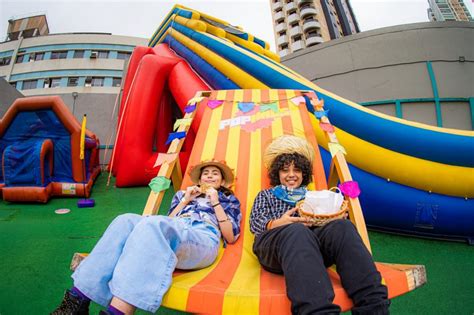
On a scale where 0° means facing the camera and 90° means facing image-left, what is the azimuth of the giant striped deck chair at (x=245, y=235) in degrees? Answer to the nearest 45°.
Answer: approximately 0°

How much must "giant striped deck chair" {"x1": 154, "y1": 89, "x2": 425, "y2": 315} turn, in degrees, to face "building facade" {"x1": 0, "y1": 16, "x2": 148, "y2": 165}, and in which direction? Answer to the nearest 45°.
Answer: approximately 135° to its right

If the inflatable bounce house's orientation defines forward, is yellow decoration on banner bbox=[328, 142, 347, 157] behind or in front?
in front

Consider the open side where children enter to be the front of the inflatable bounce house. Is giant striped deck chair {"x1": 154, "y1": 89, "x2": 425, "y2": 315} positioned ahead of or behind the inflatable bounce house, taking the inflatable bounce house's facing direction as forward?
ahead

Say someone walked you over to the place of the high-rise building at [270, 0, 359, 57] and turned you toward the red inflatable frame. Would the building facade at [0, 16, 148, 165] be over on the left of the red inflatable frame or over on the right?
right

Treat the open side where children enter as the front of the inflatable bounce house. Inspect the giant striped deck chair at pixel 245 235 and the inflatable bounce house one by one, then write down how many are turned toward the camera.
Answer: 2
